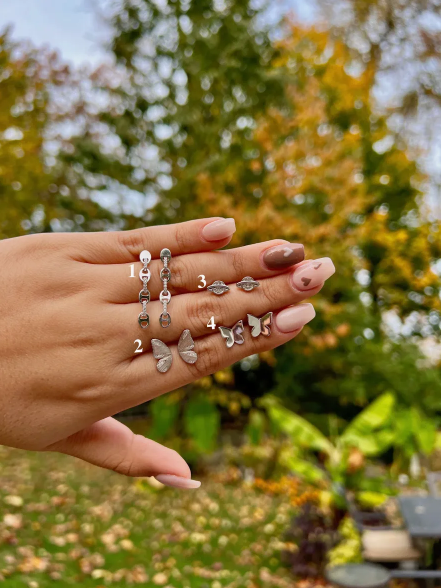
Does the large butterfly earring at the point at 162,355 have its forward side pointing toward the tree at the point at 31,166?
no

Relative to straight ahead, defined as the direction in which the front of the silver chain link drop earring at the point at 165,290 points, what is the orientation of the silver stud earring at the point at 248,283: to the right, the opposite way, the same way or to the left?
the same way

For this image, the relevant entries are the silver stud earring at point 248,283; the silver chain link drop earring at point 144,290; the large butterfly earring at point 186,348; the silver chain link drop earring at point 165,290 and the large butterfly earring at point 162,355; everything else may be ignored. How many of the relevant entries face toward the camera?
5

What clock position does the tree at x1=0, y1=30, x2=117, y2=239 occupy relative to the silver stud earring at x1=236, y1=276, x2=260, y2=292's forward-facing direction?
The tree is roughly at 5 o'clock from the silver stud earring.

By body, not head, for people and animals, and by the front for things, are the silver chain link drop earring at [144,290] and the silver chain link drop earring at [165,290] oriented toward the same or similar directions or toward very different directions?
same or similar directions

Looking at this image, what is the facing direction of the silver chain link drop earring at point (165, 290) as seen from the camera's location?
facing the viewer

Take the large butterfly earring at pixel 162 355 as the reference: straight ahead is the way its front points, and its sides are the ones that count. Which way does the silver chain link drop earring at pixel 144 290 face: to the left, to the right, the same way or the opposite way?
the same way

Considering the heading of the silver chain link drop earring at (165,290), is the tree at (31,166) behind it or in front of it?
behind

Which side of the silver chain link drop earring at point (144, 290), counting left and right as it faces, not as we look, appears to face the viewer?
front

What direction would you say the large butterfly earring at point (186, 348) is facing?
toward the camera

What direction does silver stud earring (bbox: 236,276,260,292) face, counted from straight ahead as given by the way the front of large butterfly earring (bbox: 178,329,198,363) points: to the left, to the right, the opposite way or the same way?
the same way

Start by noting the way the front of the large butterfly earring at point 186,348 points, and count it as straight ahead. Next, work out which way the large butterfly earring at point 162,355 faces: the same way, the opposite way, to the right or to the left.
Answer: the same way
